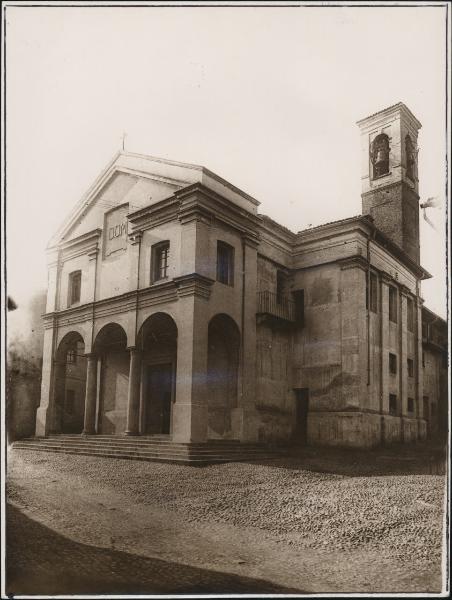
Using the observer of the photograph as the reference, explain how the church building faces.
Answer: facing the viewer and to the left of the viewer
